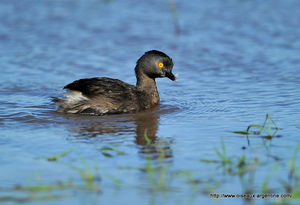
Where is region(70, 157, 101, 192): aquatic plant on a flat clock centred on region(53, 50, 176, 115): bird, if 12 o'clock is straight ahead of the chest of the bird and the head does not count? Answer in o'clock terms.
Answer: The aquatic plant is roughly at 3 o'clock from the bird.

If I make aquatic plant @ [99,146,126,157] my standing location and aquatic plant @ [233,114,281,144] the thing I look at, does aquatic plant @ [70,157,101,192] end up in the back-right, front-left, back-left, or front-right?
back-right

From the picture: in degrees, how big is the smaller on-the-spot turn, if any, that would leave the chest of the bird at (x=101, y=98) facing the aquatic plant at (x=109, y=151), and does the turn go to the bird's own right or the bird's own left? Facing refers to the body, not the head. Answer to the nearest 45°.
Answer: approximately 90° to the bird's own right

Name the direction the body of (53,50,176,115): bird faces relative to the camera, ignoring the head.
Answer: to the viewer's right

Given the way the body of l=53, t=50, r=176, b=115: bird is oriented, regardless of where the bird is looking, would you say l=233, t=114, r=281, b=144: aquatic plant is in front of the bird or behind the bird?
in front
